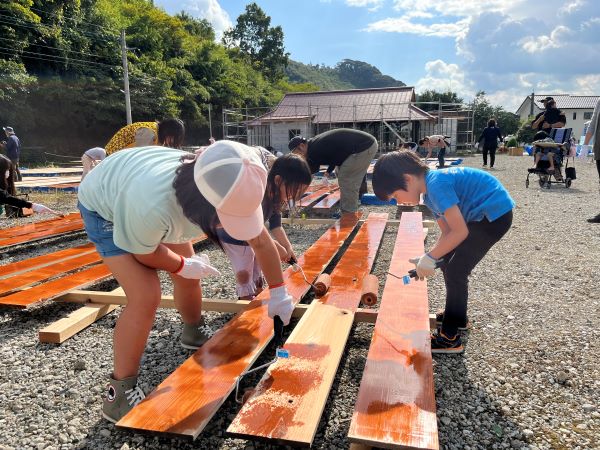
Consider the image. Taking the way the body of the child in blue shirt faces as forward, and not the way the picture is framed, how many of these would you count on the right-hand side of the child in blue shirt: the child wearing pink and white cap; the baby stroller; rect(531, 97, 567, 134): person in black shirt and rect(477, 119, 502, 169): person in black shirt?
3

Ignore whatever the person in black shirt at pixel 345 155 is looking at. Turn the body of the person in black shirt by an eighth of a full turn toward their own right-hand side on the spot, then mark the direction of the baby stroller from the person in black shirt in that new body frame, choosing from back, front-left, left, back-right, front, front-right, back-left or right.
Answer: right

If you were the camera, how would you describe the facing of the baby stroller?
facing the viewer and to the left of the viewer

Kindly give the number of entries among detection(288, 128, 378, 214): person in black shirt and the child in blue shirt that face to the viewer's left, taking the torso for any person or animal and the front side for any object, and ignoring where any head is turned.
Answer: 2

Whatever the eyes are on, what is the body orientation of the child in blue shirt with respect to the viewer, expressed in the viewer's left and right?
facing to the left of the viewer

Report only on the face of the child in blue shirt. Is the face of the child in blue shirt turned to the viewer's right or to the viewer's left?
to the viewer's left

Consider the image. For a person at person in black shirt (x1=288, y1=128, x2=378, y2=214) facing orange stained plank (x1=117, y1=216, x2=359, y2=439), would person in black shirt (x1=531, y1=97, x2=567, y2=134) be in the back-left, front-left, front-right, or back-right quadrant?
back-left

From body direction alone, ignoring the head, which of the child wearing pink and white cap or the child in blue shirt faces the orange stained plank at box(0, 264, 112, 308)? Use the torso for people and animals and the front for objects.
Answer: the child in blue shirt

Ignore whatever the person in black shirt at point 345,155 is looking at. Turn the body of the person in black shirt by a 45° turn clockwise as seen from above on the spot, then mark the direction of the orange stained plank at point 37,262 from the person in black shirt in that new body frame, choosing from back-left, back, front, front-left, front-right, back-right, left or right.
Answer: left

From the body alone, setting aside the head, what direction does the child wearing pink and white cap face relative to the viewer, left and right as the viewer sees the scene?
facing the viewer and to the right of the viewer

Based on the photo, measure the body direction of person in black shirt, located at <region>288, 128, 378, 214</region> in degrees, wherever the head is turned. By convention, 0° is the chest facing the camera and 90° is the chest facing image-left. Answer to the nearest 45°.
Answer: approximately 90°

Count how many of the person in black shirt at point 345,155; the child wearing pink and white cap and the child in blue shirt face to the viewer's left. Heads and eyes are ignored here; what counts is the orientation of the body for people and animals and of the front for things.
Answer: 2

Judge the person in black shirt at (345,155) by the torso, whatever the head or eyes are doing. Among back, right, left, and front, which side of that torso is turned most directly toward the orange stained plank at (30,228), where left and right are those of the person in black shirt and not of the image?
front

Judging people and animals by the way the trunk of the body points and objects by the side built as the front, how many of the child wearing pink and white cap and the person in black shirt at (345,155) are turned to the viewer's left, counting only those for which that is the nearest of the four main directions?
1

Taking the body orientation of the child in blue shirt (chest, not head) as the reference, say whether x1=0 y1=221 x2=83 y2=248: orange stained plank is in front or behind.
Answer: in front

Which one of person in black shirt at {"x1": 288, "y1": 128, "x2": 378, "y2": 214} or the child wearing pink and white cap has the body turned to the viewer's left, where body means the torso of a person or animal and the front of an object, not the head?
the person in black shirt

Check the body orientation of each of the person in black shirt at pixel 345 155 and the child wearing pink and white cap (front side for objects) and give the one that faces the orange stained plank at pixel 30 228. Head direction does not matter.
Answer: the person in black shirt
